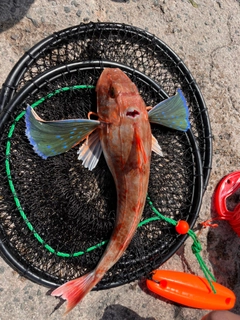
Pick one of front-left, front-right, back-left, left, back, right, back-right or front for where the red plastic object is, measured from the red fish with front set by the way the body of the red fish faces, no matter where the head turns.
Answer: front-right

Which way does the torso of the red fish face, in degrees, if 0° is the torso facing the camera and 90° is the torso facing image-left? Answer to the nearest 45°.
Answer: approximately 180°
